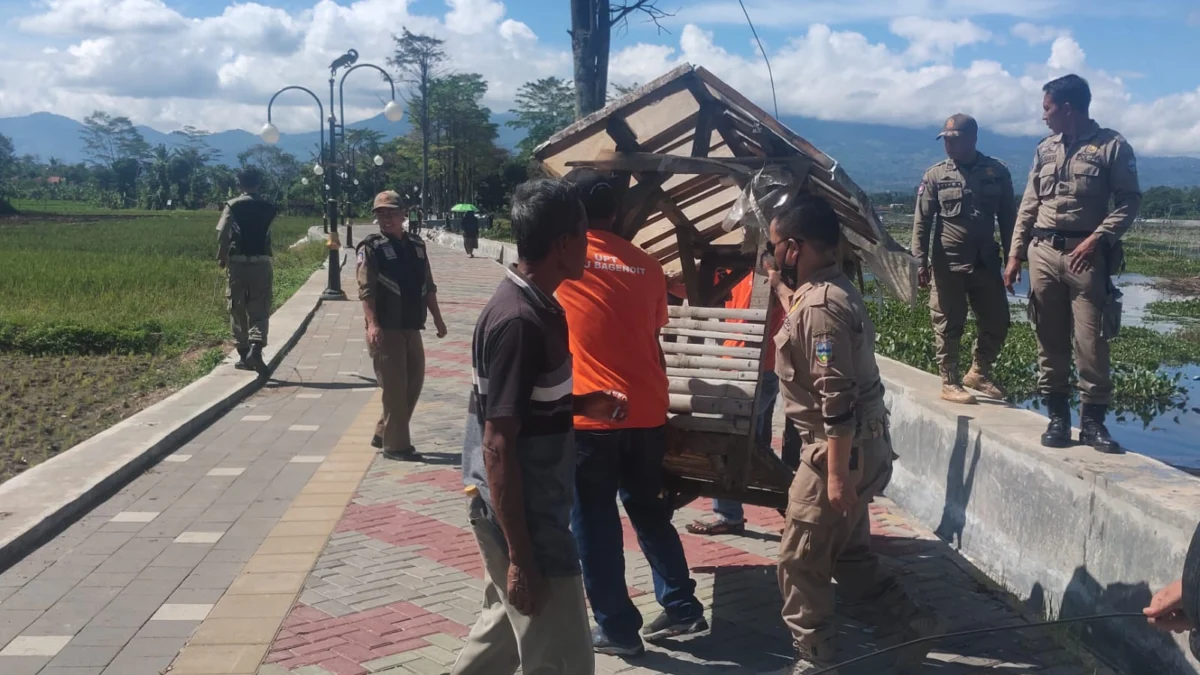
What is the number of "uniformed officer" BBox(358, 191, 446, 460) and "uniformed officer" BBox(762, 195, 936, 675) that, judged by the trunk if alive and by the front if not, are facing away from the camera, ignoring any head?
0

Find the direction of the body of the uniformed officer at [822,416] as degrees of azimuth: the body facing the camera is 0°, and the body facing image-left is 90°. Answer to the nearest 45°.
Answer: approximately 90°

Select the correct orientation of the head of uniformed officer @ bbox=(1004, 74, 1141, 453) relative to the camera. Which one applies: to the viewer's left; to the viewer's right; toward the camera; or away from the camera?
to the viewer's left

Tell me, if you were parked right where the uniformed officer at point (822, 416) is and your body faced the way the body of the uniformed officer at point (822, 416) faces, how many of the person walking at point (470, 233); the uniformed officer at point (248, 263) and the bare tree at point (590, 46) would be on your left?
0

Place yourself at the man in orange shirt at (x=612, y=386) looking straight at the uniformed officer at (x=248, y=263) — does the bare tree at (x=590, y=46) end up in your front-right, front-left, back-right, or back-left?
front-right

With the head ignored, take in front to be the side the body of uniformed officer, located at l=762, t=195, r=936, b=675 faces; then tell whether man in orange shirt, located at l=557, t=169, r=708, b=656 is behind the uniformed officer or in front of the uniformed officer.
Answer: in front

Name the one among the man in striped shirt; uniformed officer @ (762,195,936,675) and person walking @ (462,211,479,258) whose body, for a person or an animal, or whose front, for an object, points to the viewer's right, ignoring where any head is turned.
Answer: the man in striped shirt

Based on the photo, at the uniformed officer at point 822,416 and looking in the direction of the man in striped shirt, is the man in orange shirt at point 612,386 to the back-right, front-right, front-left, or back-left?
front-right

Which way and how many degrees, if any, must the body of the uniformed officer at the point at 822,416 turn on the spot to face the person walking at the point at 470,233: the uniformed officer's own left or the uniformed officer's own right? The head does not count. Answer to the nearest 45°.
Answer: approximately 45° to the uniformed officer's own right

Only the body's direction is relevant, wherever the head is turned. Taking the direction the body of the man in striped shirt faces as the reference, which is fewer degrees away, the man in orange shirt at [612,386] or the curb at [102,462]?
the man in orange shirt

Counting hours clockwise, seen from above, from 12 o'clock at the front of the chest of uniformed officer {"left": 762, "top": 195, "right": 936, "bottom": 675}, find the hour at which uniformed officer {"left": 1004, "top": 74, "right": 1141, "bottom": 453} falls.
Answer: uniformed officer {"left": 1004, "top": 74, "right": 1141, "bottom": 453} is roughly at 4 o'clock from uniformed officer {"left": 762, "top": 195, "right": 936, "bottom": 675}.

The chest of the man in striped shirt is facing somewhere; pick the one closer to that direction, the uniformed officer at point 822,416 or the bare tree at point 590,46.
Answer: the uniformed officer

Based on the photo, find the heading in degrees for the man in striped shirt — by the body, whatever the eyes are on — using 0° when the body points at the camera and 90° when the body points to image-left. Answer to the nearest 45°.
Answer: approximately 270°

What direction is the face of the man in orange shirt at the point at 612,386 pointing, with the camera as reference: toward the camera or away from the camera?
away from the camera

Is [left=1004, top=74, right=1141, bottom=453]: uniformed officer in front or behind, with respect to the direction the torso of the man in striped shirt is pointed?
in front

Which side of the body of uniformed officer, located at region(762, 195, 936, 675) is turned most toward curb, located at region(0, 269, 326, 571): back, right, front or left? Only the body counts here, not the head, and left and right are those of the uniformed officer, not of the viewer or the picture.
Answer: front

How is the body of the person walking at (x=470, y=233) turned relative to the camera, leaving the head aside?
away from the camera
